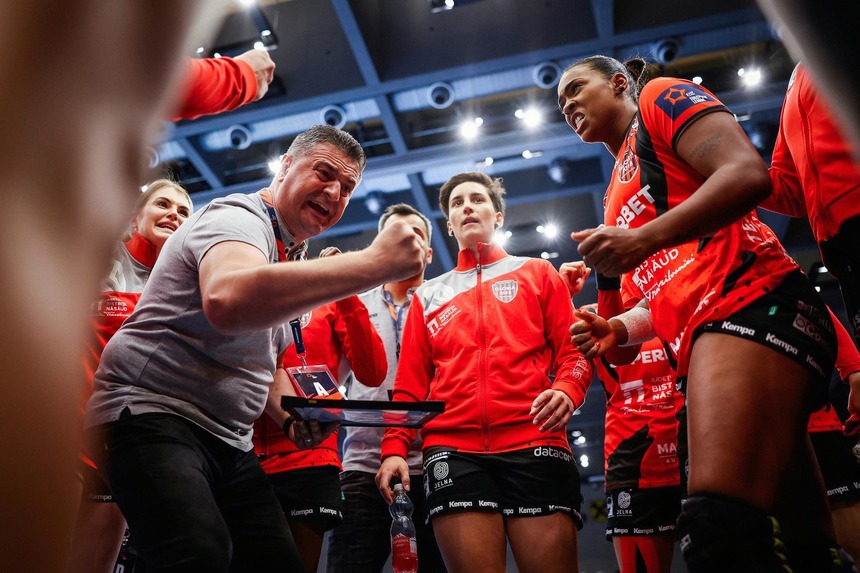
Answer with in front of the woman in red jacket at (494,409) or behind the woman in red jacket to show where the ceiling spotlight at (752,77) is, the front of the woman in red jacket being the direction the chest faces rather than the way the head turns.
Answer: behind

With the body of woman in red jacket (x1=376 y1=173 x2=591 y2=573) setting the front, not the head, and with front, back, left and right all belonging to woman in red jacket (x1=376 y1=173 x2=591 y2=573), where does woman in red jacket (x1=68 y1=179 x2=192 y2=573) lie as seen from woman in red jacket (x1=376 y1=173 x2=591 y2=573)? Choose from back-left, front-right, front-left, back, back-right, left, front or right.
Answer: right

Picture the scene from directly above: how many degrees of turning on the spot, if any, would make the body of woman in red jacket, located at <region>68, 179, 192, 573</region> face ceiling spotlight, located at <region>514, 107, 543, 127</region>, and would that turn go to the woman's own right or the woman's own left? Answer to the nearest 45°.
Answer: approximately 90° to the woman's own left

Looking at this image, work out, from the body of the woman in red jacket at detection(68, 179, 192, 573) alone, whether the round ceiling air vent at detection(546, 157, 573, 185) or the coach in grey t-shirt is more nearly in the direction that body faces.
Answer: the coach in grey t-shirt

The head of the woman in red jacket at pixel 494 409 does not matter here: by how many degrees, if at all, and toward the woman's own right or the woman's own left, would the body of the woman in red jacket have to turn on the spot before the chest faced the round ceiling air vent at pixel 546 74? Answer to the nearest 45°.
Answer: approximately 180°

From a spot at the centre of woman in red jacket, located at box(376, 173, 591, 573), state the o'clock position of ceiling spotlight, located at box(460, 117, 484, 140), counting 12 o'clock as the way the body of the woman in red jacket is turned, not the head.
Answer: The ceiling spotlight is roughly at 6 o'clock from the woman in red jacket.

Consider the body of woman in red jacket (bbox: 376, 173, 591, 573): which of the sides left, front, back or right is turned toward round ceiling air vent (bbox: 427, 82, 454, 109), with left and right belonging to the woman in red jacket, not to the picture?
back

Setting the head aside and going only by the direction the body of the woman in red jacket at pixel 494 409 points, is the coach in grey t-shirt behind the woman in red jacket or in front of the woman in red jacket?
in front

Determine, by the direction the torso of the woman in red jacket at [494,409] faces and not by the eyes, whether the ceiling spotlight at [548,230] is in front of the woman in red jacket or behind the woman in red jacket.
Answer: behind

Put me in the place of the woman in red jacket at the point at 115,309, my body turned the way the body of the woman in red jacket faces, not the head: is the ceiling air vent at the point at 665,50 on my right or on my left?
on my left

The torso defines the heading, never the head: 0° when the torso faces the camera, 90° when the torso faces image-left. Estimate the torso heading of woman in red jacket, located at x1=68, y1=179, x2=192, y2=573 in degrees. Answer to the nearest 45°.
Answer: approximately 315°
